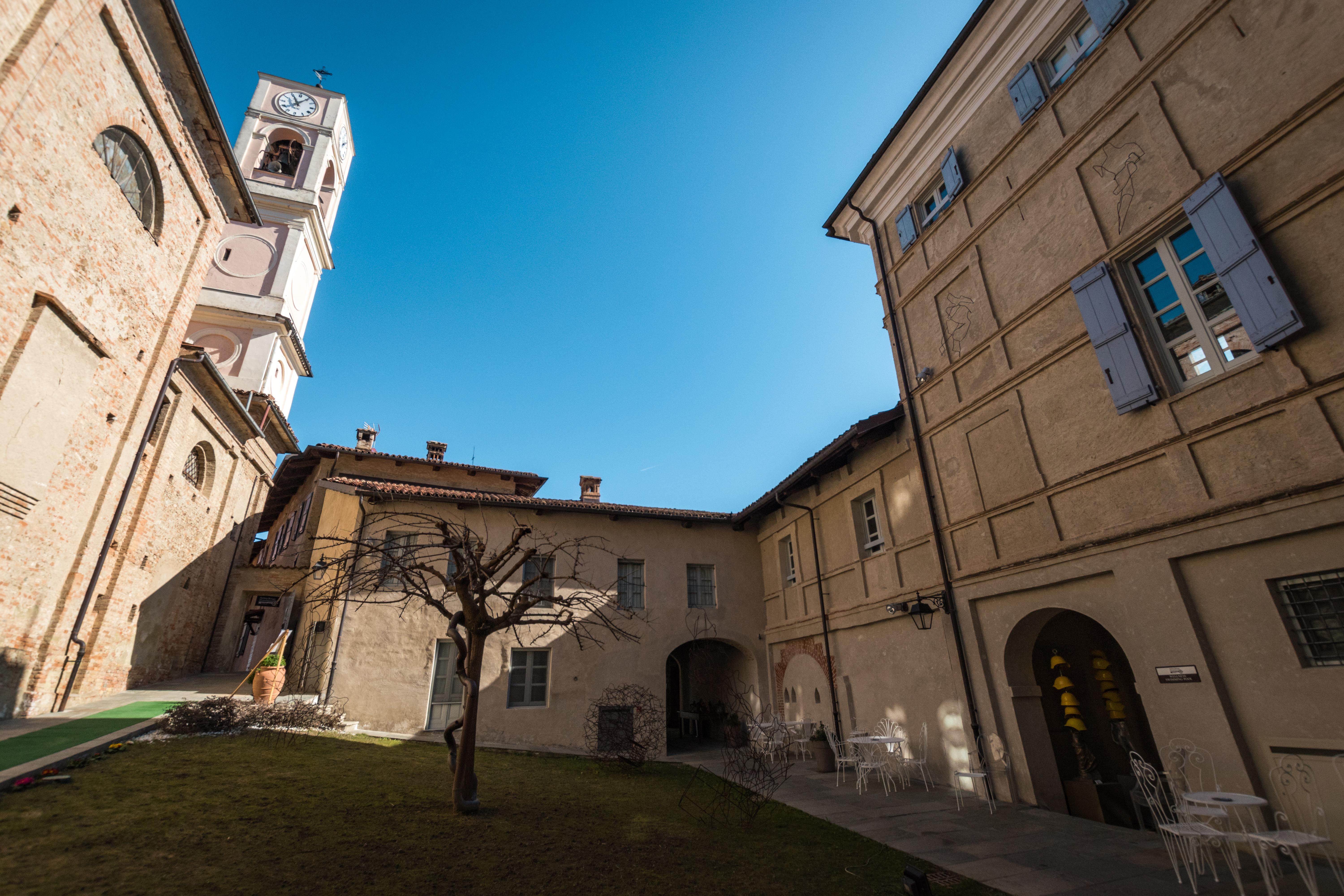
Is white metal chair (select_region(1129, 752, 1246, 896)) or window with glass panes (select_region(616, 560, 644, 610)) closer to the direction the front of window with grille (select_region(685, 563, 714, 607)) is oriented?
the white metal chair

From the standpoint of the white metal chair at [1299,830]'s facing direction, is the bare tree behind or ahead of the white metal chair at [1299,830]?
ahead

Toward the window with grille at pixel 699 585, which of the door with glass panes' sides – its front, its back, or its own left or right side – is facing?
left

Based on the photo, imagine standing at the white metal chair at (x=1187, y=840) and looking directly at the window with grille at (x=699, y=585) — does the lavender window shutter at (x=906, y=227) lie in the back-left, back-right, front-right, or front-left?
front-right

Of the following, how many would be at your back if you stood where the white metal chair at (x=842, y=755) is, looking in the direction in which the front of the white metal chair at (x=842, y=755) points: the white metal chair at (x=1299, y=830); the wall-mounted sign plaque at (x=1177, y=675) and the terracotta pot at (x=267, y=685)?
1

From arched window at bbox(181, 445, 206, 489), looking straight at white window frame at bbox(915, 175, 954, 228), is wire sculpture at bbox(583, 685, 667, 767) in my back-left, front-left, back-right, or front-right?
front-left

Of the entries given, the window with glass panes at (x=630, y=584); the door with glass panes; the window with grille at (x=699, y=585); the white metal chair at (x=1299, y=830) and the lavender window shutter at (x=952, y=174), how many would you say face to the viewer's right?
0

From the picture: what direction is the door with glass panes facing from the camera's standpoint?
toward the camera

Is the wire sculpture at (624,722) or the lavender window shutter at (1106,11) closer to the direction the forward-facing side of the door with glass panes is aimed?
the lavender window shutter

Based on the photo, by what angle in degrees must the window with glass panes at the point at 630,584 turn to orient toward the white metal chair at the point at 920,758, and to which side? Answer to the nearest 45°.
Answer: approximately 45° to its left

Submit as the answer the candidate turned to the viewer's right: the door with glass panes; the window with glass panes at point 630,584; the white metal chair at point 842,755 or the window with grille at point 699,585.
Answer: the white metal chair

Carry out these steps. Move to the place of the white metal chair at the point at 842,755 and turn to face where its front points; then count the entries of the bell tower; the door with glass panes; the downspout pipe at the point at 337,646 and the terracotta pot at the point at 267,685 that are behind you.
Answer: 4

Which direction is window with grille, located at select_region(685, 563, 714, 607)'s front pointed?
toward the camera

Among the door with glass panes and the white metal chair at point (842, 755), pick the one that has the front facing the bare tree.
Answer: the door with glass panes

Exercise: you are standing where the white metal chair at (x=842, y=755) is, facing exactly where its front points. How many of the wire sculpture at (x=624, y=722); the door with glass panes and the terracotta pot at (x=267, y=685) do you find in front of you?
0

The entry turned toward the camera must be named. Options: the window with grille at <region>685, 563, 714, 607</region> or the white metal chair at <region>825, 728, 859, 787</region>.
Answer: the window with grille

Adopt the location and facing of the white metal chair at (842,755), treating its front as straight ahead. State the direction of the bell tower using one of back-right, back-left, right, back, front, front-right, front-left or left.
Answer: back

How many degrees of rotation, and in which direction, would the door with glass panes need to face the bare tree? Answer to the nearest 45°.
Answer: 0° — it already faces it

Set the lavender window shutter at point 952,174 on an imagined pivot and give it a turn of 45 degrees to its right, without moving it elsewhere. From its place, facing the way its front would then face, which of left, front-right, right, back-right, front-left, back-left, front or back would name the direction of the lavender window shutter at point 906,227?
front-right

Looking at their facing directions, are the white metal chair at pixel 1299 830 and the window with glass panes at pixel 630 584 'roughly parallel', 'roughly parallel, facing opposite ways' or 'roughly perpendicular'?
roughly perpendicular

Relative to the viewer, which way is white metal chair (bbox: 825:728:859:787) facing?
to the viewer's right

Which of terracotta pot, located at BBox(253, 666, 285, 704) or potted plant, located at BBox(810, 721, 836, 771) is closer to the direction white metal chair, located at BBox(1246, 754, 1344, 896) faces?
the terracotta pot

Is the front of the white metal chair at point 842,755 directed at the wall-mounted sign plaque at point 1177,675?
no

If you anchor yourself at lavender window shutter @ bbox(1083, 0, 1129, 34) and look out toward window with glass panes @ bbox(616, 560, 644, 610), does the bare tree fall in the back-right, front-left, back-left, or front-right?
front-left
